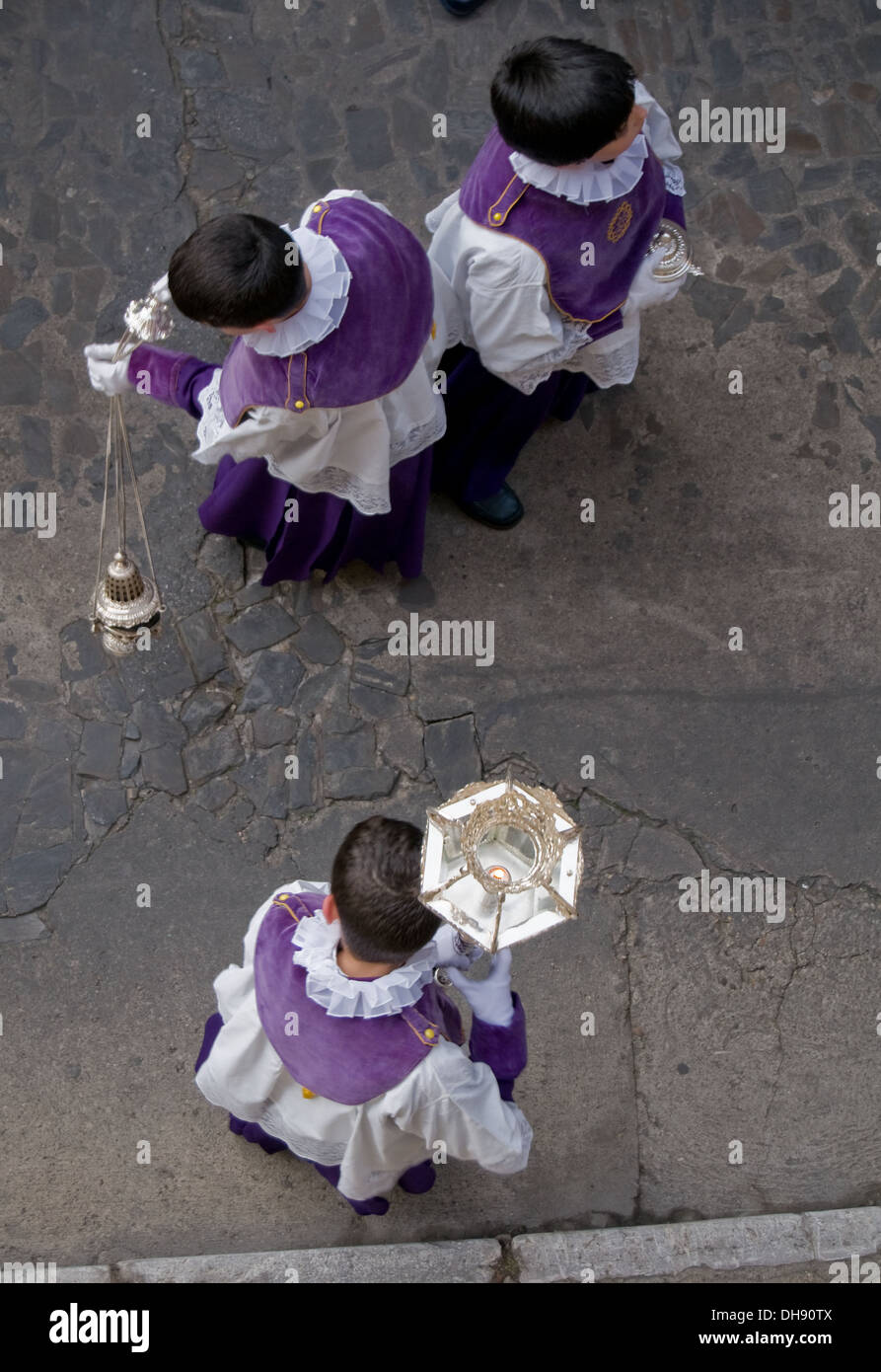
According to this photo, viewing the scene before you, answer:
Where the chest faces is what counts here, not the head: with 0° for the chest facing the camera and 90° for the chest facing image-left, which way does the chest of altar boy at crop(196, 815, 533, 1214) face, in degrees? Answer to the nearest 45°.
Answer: approximately 225°

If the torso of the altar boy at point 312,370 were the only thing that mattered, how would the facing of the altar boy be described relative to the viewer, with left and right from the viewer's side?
facing to the left of the viewer

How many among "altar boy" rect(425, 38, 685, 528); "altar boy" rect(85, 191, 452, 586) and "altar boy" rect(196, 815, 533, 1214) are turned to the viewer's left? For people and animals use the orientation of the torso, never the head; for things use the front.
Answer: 1

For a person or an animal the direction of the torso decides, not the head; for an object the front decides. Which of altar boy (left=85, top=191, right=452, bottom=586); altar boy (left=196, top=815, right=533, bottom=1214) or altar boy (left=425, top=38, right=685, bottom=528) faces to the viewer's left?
altar boy (left=85, top=191, right=452, bottom=586)

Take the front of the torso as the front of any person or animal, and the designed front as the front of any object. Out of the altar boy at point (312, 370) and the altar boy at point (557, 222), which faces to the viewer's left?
the altar boy at point (312, 370)

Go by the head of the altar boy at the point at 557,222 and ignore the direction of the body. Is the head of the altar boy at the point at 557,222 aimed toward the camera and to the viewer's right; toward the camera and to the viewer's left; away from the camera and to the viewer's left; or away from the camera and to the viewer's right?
away from the camera and to the viewer's right
